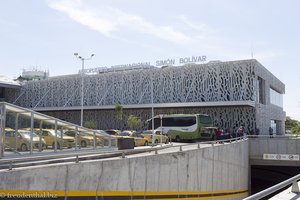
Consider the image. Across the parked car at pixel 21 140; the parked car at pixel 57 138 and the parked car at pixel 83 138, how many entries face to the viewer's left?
0

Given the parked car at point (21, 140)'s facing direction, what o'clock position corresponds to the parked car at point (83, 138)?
the parked car at point (83, 138) is roughly at 9 o'clock from the parked car at point (21, 140).

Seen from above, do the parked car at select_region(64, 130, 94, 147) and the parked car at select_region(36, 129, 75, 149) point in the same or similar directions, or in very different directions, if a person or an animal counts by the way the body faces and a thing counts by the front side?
same or similar directions

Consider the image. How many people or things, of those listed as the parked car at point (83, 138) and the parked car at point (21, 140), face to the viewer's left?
0

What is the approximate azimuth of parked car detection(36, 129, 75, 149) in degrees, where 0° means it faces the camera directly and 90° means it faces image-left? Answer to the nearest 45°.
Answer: approximately 315°

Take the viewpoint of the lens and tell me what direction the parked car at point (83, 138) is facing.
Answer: facing the viewer and to the right of the viewer

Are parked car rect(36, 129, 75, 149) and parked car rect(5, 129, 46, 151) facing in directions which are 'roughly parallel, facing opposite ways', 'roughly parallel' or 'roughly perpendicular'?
roughly parallel

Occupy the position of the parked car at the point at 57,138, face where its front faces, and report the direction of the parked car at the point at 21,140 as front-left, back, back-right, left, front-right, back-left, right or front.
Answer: right

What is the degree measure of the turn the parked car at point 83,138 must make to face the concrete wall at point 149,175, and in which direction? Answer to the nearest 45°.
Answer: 0° — it already faces it

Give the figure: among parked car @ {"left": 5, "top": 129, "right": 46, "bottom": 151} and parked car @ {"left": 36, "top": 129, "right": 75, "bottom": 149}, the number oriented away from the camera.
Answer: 0

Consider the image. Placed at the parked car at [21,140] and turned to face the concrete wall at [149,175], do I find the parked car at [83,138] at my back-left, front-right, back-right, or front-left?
front-left
